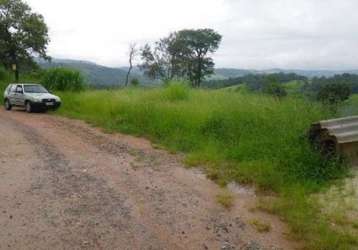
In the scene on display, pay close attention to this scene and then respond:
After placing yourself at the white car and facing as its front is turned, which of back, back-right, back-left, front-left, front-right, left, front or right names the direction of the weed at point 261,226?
front-right

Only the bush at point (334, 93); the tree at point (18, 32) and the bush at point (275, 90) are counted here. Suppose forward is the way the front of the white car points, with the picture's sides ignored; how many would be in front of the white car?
2

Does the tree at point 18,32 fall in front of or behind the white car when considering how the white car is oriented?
behind

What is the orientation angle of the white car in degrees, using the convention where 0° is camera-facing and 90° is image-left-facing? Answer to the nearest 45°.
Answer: approximately 315°

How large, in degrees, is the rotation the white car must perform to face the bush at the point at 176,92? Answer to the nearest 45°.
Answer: approximately 90° to its left

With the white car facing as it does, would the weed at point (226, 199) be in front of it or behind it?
in front

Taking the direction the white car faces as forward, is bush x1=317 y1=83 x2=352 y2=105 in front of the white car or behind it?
in front

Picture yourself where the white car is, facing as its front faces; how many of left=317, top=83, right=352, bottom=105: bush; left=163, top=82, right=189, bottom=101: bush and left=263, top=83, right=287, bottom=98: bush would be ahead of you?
3

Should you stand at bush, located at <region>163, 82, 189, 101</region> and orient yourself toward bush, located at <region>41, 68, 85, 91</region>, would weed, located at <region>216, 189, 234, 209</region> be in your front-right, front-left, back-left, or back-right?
back-left

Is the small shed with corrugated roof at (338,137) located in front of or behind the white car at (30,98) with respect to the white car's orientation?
in front

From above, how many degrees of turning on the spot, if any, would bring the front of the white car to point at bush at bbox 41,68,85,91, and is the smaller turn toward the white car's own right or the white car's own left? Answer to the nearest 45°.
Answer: approximately 135° to the white car's own left
